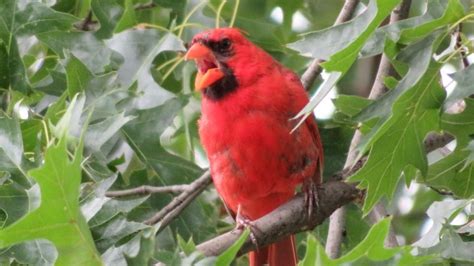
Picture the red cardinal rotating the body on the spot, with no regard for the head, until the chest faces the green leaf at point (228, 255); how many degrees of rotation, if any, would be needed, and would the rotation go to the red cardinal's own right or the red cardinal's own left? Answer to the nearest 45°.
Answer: approximately 45° to the red cardinal's own left

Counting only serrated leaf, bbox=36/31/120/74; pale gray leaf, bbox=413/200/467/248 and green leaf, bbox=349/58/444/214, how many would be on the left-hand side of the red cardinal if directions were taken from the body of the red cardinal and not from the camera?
2

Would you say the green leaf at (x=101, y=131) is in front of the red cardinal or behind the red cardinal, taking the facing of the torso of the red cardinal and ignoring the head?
in front

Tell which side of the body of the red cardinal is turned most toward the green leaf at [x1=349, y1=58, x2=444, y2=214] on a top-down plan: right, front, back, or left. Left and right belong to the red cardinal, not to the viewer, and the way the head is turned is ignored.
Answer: left

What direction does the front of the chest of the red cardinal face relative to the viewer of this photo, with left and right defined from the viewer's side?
facing the viewer and to the left of the viewer

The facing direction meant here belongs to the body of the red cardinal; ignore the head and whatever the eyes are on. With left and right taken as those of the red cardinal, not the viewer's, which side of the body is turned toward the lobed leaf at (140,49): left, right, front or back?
right

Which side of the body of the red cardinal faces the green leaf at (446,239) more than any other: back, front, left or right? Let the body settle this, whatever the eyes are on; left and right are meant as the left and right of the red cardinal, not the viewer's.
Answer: left

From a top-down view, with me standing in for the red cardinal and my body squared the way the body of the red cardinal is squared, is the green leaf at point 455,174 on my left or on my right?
on my left

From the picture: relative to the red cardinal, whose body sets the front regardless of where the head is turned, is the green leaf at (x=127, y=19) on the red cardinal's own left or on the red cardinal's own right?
on the red cardinal's own right

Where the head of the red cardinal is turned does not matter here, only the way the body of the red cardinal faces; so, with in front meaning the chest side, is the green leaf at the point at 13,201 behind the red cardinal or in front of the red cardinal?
in front
